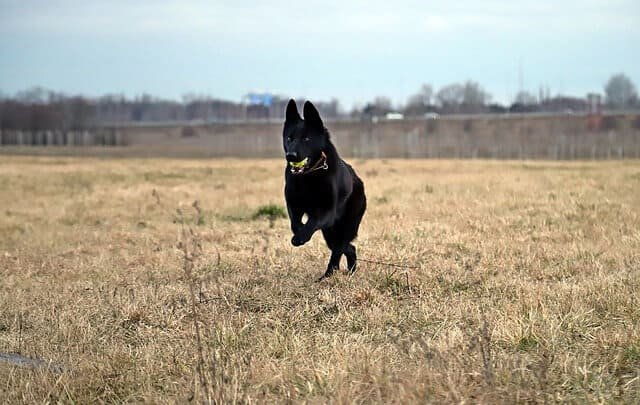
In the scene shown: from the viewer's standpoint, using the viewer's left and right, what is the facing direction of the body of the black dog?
facing the viewer and to the left of the viewer
